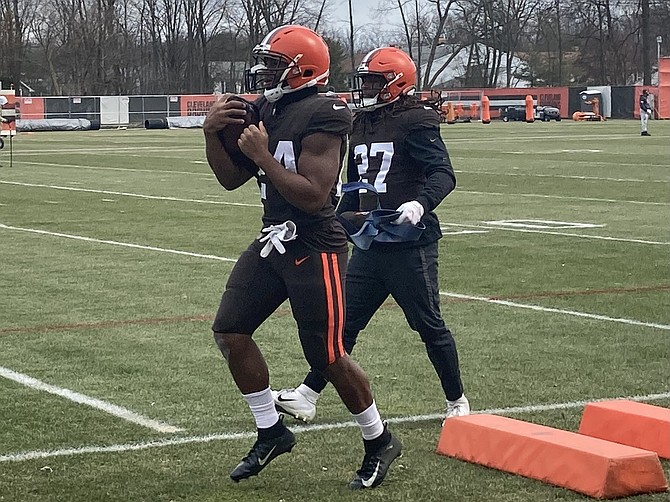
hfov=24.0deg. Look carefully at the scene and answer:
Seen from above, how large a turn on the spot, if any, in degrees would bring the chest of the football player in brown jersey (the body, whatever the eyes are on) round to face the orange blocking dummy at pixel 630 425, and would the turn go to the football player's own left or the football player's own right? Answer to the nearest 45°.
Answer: approximately 135° to the football player's own left

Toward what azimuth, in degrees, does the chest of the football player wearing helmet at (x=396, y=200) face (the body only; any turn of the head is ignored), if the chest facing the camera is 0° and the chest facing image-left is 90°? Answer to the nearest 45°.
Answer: approximately 45°

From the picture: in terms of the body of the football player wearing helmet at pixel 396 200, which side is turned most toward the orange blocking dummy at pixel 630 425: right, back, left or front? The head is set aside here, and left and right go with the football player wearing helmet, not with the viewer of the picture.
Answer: left

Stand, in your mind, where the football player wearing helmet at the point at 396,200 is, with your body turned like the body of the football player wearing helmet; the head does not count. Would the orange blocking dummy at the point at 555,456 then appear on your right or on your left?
on your left

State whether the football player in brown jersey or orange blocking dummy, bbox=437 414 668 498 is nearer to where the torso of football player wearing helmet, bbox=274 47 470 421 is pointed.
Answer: the football player in brown jersey

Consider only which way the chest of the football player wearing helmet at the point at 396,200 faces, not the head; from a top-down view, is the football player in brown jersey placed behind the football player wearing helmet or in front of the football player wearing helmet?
in front

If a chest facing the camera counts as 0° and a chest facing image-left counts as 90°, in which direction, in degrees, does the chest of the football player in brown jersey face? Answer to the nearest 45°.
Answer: approximately 45°
